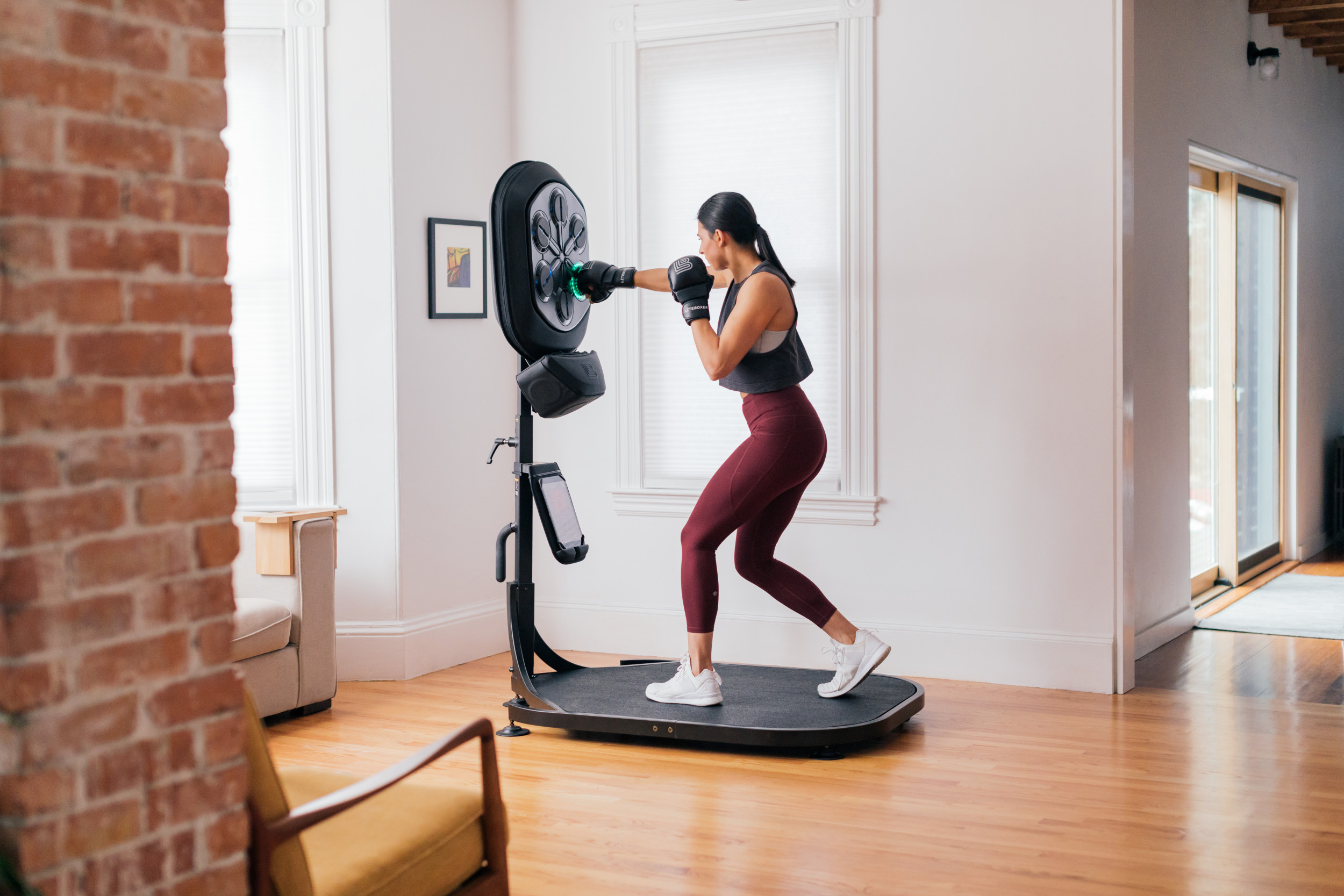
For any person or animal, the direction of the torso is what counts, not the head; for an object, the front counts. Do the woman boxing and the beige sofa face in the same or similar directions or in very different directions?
very different directions

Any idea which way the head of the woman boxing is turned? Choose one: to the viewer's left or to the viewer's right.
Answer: to the viewer's left

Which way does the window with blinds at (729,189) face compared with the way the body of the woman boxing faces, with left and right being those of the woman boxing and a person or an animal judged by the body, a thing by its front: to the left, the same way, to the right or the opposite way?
to the left

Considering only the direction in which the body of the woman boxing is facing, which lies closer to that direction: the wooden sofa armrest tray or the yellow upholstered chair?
the wooden sofa armrest tray

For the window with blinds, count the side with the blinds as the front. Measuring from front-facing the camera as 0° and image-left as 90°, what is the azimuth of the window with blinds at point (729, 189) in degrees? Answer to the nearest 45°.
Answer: approximately 0°

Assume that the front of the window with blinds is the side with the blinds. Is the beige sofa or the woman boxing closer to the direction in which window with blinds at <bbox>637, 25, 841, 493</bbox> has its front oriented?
the woman boxing

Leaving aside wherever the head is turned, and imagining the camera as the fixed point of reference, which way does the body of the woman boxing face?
to the viewer's left

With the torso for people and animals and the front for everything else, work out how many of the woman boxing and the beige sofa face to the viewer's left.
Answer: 1

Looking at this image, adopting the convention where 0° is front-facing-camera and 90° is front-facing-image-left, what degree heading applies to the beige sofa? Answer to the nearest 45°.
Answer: approximately 315°

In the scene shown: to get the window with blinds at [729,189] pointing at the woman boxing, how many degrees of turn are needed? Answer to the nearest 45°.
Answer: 0° — it already faces them
